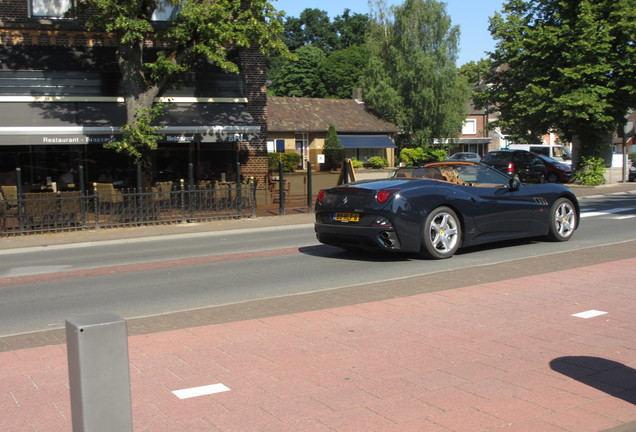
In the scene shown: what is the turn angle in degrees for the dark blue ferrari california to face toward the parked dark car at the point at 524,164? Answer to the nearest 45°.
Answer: approximately 45° to its left

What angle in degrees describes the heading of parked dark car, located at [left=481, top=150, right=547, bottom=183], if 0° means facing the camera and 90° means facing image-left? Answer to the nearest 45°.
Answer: approximately 225°

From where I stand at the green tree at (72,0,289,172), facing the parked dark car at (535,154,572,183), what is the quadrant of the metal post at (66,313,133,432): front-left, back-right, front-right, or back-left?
back-right

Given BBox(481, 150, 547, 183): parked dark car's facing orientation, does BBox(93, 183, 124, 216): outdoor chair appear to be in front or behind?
behind

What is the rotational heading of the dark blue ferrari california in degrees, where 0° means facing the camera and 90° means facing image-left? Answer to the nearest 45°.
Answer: approximately 225°
